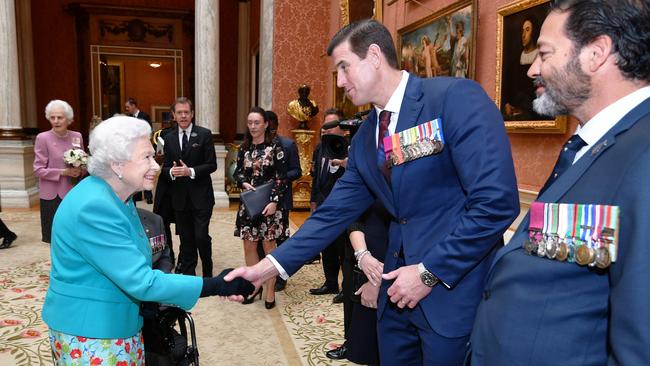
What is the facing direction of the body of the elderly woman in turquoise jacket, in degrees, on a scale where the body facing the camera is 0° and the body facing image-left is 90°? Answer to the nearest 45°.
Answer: approximately 270°

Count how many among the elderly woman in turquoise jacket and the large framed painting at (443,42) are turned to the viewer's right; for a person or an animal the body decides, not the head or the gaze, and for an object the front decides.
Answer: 1

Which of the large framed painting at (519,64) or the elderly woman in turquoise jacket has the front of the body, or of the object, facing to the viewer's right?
the elderly woman in turquoise jacket

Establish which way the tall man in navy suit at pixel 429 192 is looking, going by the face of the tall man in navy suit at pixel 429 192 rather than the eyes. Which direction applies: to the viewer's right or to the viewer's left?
to the viewer's left

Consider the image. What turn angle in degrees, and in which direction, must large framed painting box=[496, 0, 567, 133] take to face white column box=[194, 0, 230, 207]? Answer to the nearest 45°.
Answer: approximately 90° to its right

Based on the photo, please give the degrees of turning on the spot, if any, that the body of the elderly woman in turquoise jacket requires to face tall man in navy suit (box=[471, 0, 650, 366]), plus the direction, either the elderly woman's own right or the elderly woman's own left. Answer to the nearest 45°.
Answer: approximately 45° to the elderly woman's own right

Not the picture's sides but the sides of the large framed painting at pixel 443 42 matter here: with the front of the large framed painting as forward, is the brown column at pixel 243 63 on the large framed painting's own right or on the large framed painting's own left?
on the large framed painting's own right

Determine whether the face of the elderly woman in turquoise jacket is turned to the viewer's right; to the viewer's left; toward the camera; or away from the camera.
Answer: to the viewer's right

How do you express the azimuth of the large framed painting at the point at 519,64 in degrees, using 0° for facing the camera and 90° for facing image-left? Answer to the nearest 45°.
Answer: approximately 45°
